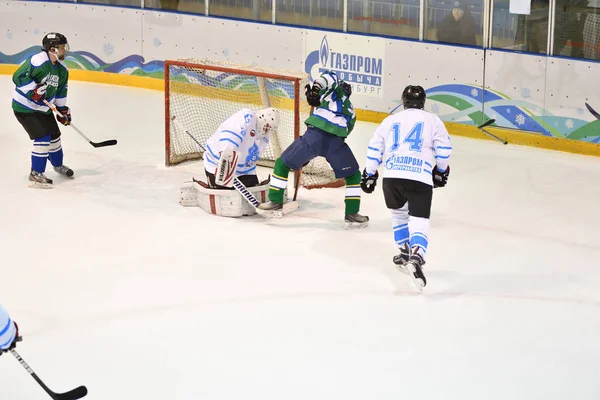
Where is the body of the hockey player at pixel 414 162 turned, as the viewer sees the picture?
away from the camera

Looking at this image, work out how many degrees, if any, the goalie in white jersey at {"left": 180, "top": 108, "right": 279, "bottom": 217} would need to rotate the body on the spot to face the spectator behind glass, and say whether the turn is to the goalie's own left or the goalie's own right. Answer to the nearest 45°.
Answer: approximately 90° to the goalie's own left

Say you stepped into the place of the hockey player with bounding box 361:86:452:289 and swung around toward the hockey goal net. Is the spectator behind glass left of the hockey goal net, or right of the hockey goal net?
right

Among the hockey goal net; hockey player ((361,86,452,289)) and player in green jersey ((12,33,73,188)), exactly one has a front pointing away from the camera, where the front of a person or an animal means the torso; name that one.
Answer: the hockey player

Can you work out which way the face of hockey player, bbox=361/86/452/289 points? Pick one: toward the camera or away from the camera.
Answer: away from the camera

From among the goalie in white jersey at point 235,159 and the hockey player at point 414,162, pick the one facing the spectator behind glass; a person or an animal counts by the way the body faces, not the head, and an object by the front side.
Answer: the hockey player

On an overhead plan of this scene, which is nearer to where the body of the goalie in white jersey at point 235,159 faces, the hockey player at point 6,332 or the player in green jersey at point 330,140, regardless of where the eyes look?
the player in green jersey

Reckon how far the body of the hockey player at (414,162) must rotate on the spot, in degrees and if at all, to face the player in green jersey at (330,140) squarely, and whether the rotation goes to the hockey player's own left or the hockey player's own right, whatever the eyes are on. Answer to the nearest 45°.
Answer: approximately 45° to the hockey player's own left

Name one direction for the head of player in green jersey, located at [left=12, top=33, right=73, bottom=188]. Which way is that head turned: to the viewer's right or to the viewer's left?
to the viewer's right

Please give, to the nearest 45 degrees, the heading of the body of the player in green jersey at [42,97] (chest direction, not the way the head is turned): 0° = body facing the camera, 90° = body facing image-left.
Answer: approximately 315°
